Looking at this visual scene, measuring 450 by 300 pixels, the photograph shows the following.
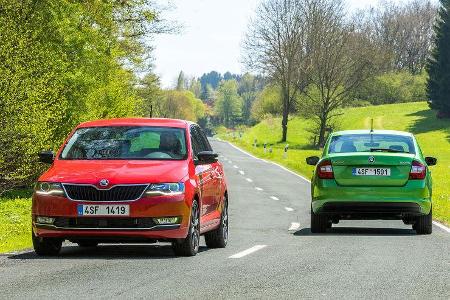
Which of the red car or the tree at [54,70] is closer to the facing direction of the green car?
the tree

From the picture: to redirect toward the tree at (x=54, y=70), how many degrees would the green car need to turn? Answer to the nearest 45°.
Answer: approximately 45° to its left

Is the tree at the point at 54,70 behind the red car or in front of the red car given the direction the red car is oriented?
behind

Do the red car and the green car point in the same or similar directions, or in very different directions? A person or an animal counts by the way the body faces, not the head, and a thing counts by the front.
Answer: very different directions

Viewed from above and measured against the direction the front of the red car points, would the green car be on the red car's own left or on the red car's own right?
on the red car's own left

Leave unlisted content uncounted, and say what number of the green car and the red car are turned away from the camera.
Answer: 1

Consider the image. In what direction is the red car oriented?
toward the camera

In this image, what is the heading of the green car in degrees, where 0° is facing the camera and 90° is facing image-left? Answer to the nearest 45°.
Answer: approximately 180°

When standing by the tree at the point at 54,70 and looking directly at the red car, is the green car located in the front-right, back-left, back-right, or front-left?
front-left
